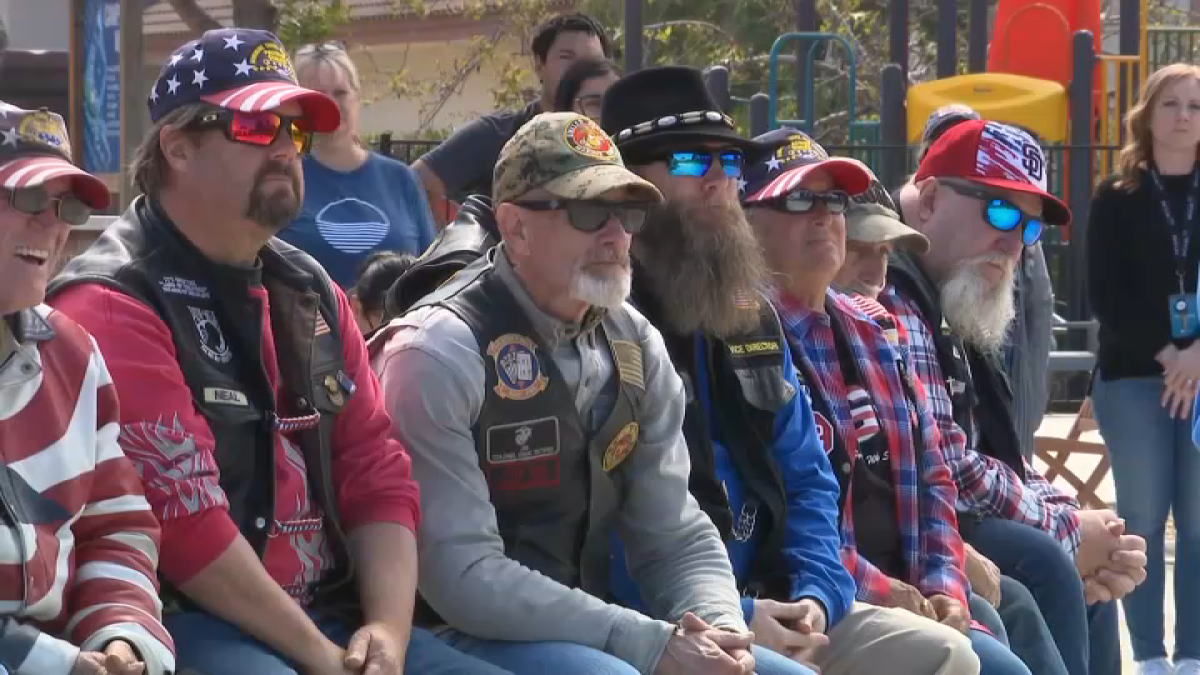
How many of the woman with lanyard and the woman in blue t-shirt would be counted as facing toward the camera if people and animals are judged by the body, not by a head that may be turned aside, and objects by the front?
2

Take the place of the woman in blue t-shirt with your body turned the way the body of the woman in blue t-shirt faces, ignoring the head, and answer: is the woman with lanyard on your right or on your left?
on your left

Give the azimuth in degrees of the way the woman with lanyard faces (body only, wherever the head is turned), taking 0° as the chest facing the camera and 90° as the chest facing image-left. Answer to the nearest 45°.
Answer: approximately 0°

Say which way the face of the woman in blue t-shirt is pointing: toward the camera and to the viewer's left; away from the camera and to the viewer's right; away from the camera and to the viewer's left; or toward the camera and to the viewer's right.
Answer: toward the camera and to the viewer's right

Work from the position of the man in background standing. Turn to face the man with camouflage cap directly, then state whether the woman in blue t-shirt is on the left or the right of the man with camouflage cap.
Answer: right

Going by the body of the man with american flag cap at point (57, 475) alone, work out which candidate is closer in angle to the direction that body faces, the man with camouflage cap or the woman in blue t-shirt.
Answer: the man with camouflage cap

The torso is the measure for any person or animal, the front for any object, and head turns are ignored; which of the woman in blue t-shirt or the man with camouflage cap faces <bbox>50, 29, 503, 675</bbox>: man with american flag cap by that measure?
the woman in blue t-shirt

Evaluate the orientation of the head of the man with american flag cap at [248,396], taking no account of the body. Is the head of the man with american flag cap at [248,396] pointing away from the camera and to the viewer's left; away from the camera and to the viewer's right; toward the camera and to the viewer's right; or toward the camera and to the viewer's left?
toward the camera and to the viewer's right

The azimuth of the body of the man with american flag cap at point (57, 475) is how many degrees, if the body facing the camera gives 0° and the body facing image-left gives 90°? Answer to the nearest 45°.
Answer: approximately 315°

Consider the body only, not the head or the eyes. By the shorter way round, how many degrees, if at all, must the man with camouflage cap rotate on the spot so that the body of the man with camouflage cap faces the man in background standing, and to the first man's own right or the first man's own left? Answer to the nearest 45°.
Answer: approximately 135° to the first man's own left

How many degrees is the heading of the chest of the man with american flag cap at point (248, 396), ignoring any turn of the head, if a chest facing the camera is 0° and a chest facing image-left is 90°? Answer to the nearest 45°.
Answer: approximately 315°

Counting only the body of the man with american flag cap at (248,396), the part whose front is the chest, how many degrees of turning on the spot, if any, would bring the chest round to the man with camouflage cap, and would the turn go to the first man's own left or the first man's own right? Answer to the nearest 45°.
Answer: approximately 45° to the first man's own left

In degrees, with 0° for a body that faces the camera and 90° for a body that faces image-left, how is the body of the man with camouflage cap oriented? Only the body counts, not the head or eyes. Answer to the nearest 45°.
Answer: approximately 315°
